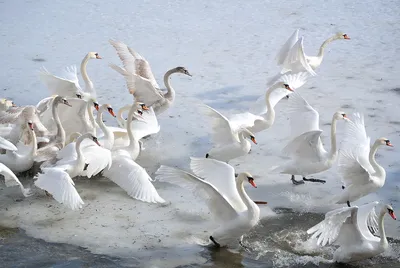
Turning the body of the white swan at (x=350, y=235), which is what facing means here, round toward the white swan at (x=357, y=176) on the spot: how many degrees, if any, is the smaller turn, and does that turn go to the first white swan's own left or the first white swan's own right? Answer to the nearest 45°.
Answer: approximately 90° to the first white swan's own left

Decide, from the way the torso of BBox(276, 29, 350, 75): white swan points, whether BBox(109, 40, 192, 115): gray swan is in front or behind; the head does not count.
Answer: behind

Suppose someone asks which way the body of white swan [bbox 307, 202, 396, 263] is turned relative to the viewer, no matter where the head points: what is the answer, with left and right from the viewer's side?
facing to the right of the viewer

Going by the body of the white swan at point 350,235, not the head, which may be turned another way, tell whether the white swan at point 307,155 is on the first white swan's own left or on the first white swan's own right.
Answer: on the first white swan's own left

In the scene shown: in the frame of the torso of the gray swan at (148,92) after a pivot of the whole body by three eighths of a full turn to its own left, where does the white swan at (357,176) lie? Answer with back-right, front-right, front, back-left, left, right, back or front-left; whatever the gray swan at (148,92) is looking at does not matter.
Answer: back

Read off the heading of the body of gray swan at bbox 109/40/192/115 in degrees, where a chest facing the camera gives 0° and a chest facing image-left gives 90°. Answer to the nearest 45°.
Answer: approximately 270°

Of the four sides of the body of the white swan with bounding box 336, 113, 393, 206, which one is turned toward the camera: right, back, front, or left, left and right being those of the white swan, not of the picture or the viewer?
right

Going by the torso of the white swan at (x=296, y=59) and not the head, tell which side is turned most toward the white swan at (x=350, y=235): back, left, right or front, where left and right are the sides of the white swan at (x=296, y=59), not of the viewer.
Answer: right
